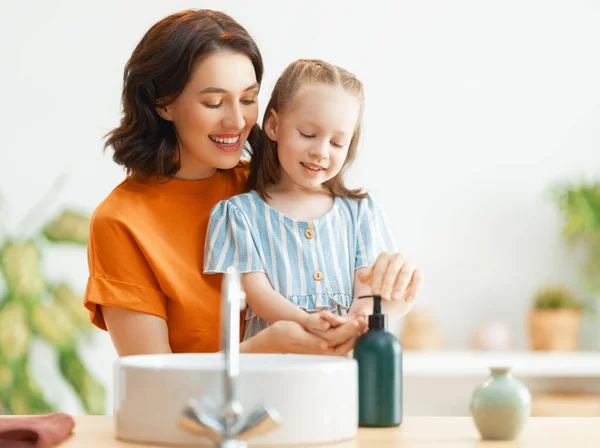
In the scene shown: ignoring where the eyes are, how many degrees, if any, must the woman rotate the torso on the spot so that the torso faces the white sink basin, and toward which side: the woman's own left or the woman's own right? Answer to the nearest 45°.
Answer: approximately 45° to the woman's own right

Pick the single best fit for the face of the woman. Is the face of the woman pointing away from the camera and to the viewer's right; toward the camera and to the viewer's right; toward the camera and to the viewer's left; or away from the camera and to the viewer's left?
toward the camera and to the viewer's right

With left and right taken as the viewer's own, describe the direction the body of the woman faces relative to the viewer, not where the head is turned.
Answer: facing the viewer and to the right of the viewer

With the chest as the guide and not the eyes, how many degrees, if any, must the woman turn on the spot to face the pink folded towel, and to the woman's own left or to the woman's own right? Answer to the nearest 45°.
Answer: approximately 45° to the woman's own right

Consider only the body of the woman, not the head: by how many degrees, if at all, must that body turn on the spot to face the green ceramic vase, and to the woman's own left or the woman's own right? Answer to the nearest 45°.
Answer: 0° — they already face it

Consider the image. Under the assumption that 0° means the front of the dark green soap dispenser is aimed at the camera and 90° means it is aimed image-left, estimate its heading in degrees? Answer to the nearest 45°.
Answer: approximately 90°

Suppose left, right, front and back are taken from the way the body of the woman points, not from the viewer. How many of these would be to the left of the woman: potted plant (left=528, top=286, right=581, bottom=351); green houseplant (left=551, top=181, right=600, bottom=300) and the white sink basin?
2

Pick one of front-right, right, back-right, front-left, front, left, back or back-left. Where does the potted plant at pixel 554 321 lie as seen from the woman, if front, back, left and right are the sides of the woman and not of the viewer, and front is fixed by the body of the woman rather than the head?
left

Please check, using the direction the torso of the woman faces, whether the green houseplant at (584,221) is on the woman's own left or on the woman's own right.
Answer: on the woman's own left

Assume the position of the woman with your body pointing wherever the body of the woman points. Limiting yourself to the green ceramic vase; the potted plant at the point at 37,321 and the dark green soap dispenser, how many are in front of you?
2
